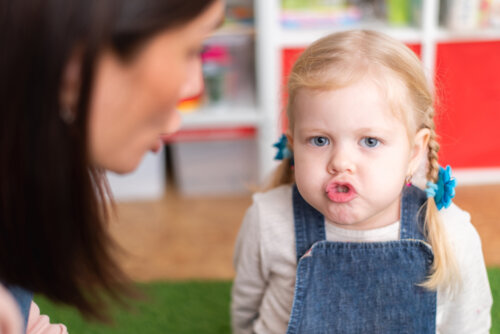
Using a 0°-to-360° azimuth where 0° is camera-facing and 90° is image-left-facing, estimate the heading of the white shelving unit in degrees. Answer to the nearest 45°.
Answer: approximately 0°

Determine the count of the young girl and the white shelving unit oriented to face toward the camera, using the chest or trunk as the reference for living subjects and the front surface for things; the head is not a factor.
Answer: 2

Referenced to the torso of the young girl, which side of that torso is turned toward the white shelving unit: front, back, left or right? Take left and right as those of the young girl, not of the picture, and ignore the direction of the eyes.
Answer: back

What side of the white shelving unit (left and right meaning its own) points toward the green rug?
front

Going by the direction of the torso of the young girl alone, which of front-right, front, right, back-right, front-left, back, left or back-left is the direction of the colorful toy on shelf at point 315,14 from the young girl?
back
